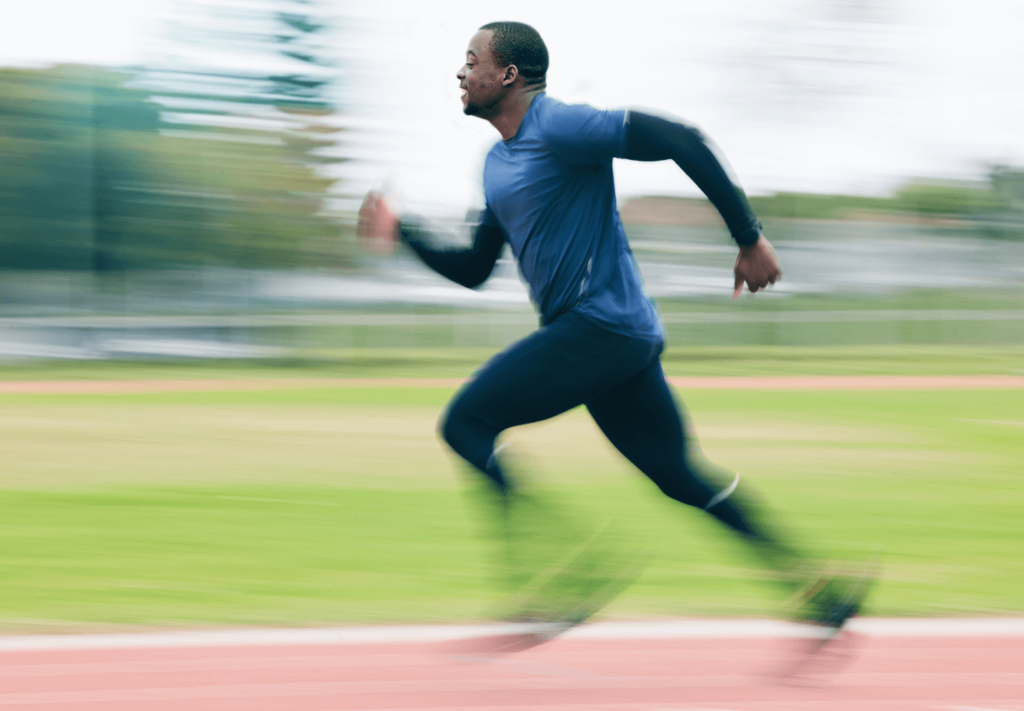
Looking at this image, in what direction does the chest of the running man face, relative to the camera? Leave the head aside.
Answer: to the viewer's left

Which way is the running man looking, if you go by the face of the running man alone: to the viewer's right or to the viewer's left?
to the viewer's left
